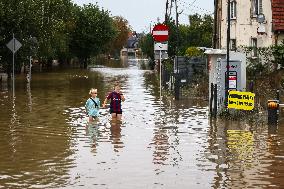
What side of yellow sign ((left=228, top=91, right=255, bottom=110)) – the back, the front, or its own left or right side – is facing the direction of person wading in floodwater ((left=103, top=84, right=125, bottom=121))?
right

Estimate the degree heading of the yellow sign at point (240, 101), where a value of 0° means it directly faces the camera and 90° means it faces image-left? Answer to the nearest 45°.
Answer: approximately 0°

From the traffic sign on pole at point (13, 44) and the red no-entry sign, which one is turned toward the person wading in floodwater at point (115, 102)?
the red no-entry sign

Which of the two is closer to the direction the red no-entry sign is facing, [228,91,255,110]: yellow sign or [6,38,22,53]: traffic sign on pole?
the yellow sign

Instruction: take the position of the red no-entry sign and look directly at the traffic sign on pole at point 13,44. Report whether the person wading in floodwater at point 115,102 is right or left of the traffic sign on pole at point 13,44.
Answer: left

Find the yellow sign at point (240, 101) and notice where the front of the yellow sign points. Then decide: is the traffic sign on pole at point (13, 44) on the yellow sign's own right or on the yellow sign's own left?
on the yellow sign's own right
